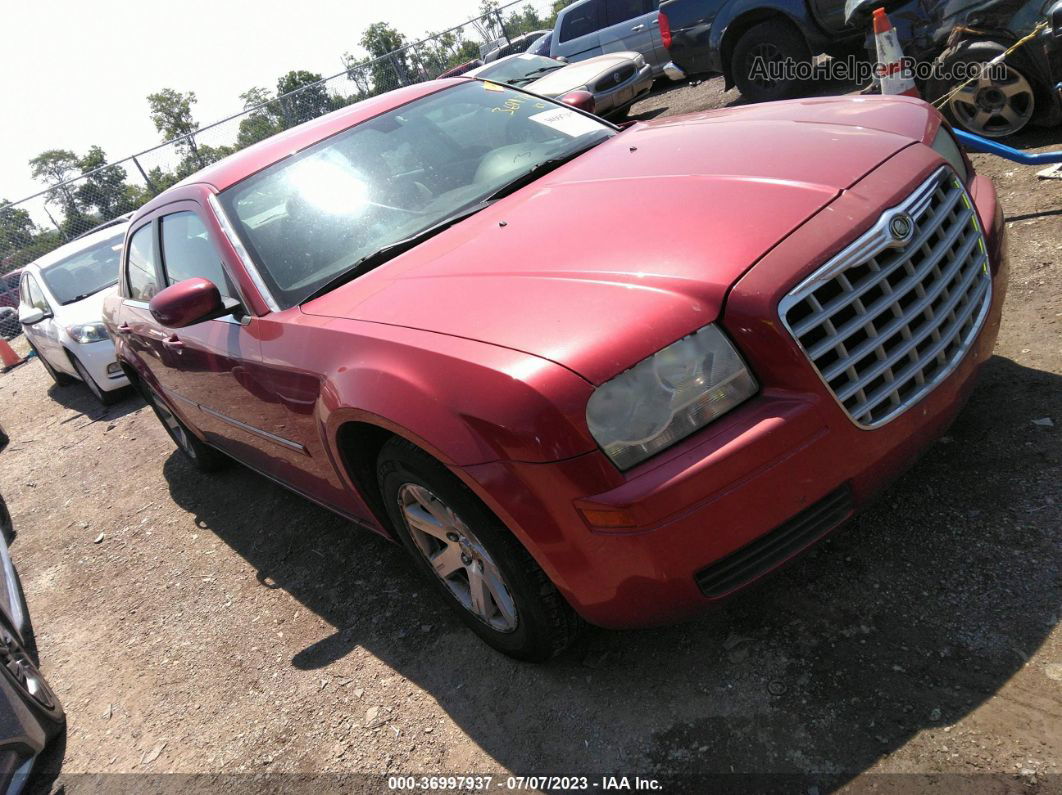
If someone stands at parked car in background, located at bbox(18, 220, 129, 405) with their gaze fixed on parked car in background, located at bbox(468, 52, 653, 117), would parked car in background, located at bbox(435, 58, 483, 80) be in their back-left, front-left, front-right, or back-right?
front-left

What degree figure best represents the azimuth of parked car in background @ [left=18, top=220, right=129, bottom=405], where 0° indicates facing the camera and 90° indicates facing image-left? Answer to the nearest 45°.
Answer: approximately 315°

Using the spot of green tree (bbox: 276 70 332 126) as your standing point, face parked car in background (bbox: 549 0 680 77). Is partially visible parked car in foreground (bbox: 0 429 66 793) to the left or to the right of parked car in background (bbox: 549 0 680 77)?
right

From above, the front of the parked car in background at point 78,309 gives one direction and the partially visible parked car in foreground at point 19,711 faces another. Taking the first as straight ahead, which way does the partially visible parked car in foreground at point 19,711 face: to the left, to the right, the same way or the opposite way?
the same way

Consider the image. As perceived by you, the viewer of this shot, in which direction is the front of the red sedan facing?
facing the viewer and to the right of the viewer

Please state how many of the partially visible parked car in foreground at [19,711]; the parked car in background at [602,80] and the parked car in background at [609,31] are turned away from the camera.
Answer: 0

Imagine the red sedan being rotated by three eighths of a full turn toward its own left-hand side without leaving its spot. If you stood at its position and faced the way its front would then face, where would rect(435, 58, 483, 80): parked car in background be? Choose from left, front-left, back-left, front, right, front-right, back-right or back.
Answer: front

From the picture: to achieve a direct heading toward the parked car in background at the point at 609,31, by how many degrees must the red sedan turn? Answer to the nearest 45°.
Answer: approximately 135° to its left

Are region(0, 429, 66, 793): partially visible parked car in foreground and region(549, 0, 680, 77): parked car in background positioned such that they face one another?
no

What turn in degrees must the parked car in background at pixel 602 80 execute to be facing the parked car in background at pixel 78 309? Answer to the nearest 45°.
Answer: approximately 90° to its right
